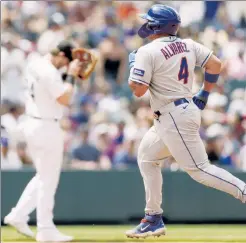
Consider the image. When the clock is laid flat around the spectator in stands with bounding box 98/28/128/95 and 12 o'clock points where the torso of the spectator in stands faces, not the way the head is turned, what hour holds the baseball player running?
The baseball player running is roughly at 12 o'clock from the spectator in stands.

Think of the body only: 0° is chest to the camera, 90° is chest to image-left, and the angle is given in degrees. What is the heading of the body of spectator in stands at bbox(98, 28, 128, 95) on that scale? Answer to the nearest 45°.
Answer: approximately 0°

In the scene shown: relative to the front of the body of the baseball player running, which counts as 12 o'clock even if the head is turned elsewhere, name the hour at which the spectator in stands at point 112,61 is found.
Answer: The spectator in stands is roughly at 1 o'clock from the baseball player running.

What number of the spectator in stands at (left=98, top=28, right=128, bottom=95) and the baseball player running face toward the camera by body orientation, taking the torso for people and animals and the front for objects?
1

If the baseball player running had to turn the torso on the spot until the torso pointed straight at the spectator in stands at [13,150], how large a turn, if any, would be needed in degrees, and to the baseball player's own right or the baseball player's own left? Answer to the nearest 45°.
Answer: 0° — they already face them

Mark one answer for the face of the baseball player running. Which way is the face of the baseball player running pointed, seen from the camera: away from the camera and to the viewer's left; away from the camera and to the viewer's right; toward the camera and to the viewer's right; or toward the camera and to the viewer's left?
away from the camera and to the viewer's left

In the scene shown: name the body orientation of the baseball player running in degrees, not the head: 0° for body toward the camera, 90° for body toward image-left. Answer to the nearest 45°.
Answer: approximately 135°
